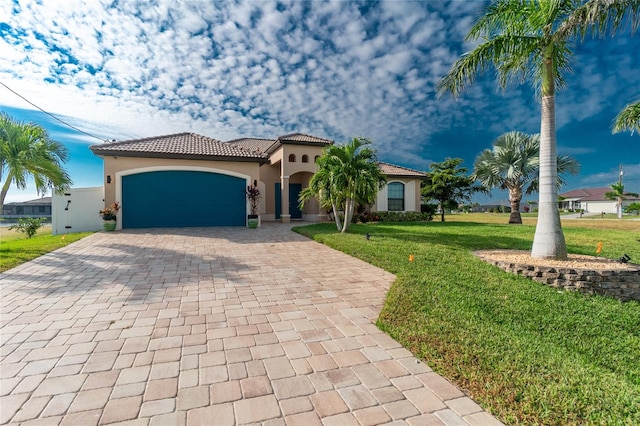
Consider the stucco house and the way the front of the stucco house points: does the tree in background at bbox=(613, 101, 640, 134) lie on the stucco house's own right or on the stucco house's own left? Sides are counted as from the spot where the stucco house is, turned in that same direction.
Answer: on the stucco house's own left

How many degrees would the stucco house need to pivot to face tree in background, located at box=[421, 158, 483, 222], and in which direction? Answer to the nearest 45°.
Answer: approximately 90° to its left

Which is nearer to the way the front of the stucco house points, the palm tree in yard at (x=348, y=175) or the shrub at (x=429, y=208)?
the palm tree in yard

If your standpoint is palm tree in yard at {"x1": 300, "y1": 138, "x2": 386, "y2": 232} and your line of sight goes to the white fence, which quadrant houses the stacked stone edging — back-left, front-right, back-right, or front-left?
back-left

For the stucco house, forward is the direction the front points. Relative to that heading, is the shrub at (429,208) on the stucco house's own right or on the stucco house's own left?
on the stucco house's own left

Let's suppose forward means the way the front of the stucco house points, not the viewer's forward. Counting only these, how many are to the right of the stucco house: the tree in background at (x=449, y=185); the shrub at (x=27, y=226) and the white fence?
2

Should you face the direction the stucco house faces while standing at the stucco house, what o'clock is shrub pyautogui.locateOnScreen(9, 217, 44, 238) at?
The shrub is roughly at 3 o'clock from the stucco house.

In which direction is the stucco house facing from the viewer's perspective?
toward the camera

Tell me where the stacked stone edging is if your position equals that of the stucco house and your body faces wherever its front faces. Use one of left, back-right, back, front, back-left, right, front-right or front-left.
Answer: front-left

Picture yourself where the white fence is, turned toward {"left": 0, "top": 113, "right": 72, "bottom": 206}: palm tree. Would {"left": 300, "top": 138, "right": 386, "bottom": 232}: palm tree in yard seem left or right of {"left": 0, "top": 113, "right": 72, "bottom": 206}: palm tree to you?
left

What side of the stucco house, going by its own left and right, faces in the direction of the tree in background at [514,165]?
left

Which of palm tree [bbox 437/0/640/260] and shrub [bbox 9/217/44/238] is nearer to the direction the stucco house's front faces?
the palm tree

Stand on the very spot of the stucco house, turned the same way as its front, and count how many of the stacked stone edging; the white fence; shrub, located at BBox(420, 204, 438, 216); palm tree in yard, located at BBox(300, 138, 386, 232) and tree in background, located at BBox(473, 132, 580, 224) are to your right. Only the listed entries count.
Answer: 1

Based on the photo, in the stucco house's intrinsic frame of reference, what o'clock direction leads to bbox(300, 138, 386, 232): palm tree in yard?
The palm tree in yard is roughly at 10 o'clock from the stucco house.

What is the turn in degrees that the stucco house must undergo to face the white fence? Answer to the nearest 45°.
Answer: approximately 90° to its right
